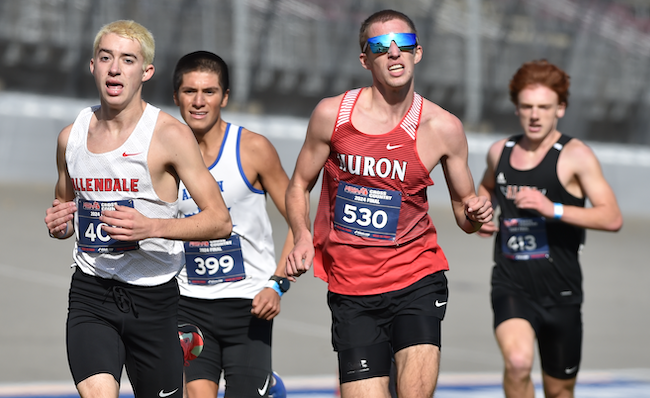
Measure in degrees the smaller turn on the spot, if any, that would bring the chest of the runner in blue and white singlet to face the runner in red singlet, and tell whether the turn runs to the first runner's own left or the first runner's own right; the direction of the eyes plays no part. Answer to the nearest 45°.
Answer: approximately 90° to the first runner's own left

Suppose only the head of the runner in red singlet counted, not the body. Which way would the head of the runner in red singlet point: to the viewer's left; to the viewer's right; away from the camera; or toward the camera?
toward the camera

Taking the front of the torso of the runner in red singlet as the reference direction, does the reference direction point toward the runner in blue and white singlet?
no

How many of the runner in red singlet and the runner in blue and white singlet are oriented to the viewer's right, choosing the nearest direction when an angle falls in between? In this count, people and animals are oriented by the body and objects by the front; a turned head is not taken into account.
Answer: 0

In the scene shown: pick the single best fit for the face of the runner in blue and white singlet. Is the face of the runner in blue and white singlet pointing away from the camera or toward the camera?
toward the camera

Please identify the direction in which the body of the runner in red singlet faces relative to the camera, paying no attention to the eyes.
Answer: toward the camera

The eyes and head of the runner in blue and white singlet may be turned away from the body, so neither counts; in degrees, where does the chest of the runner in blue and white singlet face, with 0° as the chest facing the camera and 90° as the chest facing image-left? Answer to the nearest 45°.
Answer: approximately 45°

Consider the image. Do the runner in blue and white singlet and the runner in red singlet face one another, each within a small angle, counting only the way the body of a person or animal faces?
no
